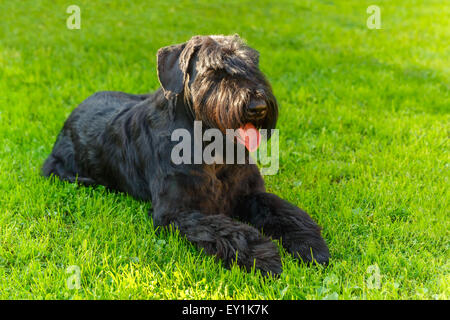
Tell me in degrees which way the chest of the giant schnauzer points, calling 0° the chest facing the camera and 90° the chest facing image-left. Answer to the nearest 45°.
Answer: approximately 315°
